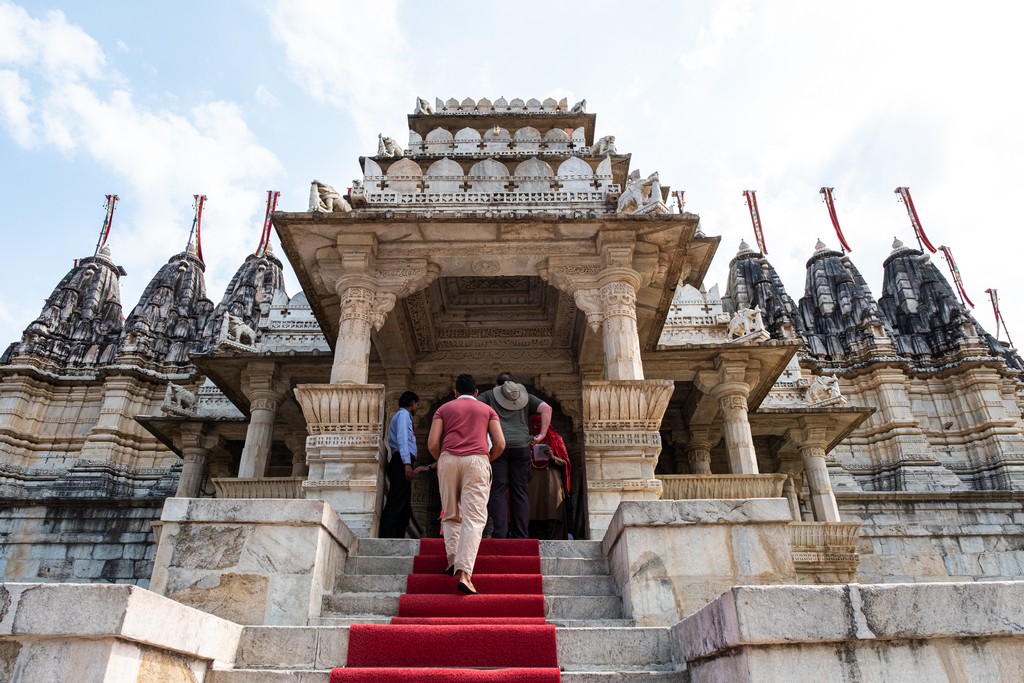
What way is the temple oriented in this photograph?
toward the camera

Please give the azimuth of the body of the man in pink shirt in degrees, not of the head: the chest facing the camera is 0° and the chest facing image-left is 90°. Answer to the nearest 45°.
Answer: approximately 180°

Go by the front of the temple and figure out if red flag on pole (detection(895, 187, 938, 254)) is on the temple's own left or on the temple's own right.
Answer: on the temple's own left

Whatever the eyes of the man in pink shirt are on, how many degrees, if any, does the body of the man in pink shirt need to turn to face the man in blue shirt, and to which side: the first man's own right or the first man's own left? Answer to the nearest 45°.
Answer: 0° — they already face them

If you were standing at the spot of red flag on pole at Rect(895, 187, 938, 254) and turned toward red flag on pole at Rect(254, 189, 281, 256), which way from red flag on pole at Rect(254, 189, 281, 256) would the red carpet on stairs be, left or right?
left

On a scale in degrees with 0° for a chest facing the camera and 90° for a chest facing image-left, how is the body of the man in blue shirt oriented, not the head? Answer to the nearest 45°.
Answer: approximately 270°

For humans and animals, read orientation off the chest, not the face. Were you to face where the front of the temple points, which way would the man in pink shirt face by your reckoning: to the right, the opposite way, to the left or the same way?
the opposite way

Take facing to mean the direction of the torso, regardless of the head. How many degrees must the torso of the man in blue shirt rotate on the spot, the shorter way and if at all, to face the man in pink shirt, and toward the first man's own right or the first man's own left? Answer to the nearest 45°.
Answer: approximately 90° to the first man's own right

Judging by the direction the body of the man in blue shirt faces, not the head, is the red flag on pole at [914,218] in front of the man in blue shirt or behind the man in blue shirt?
in front

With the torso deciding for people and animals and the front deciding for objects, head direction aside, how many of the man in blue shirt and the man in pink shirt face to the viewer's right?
1

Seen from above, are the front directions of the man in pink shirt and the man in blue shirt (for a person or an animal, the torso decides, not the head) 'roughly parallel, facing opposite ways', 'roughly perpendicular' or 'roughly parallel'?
roughly perpendicular

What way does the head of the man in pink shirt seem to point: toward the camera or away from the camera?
away from the camera

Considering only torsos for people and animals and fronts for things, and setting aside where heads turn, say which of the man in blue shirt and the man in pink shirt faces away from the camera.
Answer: the man in pink shirt
